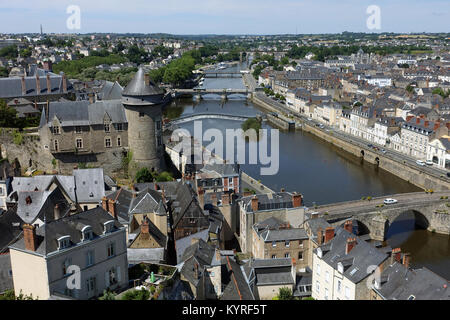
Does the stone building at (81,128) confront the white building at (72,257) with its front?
yes

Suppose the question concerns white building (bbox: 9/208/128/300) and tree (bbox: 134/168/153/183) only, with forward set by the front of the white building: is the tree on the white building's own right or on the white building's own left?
on the white building's own left

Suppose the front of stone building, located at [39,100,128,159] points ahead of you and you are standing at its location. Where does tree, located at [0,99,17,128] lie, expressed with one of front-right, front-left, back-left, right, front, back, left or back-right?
back-right

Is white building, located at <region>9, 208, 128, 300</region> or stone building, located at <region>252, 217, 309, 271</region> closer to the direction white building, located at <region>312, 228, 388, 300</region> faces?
the white building

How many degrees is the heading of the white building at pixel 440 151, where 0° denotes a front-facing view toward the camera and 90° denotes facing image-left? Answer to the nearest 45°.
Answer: approximately 45°

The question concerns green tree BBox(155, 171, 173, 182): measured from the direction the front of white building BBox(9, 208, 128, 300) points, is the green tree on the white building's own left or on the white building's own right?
on the white building's own left
